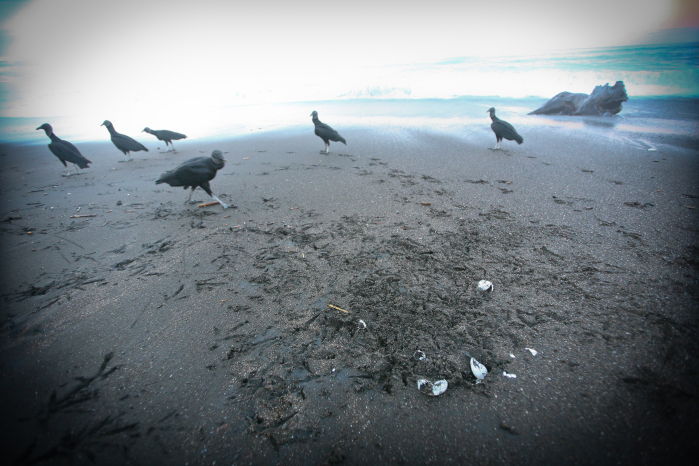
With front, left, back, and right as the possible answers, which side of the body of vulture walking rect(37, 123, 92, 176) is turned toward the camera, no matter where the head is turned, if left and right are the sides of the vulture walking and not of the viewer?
left

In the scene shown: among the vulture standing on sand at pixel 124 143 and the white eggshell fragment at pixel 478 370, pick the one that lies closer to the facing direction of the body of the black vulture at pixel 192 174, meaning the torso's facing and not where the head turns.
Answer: the white eggshell fragment

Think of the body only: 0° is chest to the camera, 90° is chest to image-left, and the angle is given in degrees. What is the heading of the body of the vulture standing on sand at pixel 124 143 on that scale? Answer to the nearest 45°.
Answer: approximately 90°

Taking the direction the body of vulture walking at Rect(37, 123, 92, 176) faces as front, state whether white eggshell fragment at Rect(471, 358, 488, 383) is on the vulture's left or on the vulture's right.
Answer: on the vulture's left

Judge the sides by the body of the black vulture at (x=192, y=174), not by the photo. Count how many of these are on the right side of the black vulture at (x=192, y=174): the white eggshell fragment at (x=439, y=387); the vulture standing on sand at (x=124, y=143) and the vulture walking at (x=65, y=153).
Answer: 1

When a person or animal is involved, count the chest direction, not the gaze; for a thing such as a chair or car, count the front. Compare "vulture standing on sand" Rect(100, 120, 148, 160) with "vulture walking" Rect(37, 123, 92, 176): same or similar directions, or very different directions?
same or similar directions

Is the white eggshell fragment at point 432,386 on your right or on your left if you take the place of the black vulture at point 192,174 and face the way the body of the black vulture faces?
on your right

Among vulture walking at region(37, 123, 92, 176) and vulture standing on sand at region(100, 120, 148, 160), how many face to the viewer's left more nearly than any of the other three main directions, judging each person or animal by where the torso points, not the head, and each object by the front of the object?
2

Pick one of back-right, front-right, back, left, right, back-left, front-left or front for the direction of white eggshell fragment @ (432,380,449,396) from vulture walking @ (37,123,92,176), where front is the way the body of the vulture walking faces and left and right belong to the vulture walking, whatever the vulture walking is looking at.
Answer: left

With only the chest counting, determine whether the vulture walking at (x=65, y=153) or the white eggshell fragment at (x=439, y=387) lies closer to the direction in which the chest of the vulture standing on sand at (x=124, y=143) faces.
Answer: the vulture walking

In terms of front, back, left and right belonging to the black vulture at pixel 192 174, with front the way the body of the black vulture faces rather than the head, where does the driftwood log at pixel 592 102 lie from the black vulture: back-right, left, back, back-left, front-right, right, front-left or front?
front

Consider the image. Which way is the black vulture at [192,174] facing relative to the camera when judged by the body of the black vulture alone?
to the viewer's right

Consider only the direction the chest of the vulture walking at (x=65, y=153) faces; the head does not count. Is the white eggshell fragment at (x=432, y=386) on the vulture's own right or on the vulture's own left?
on the vulture's own left

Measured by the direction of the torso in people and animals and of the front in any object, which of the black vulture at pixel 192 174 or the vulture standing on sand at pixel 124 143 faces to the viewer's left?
the vulture standing on sand at pixel 124 143

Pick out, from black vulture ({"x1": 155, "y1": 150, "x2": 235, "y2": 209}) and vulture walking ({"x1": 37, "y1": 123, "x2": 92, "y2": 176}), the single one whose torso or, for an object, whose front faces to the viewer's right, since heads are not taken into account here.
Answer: the black vulture

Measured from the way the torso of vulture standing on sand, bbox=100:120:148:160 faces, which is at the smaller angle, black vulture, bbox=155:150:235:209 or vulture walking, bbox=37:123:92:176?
the vulture walking

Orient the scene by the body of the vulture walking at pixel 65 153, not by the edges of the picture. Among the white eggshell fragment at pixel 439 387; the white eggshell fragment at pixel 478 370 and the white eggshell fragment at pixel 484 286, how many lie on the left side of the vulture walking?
3
